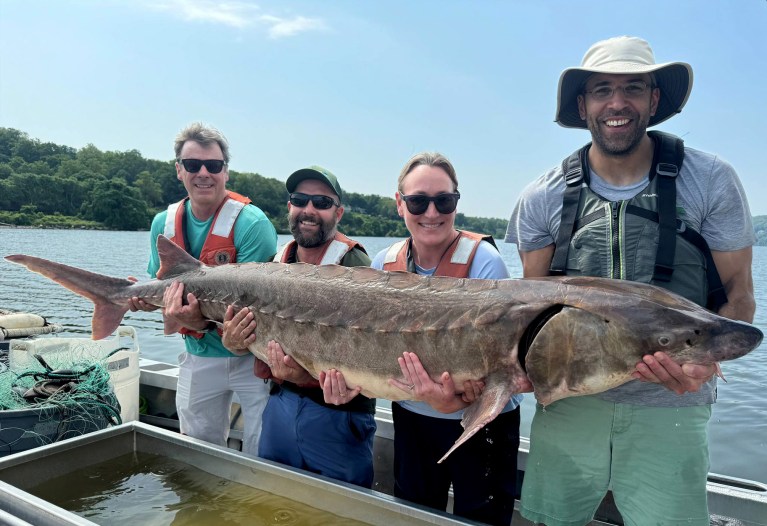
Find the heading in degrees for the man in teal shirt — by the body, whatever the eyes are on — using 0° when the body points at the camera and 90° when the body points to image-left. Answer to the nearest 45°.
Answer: approximately 0°

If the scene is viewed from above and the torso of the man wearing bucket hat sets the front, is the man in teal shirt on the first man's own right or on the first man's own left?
on the first man's own right

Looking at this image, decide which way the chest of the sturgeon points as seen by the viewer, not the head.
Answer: to the viewer's right
